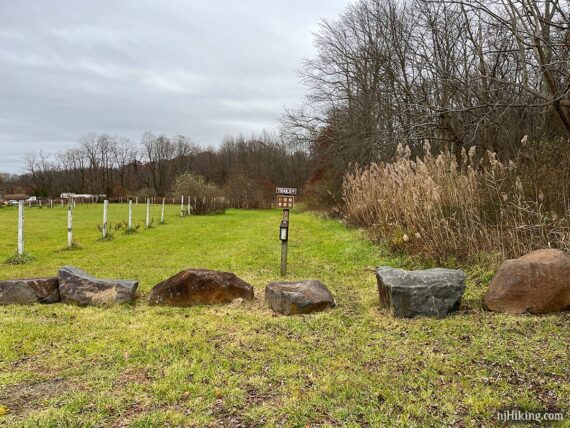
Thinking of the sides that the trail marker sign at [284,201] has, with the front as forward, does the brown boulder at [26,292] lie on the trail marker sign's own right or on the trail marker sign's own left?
on the trail marker sign's own right

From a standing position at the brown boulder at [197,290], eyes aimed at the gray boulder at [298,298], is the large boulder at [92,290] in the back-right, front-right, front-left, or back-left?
back-right

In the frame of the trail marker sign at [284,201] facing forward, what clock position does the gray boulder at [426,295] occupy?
The gray boulder is roughly at 11 o'clock from the trail marker sign.

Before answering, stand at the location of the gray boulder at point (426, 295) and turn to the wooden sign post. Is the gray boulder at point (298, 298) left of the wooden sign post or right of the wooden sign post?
left

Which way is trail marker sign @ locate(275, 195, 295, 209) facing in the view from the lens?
facing the viewer

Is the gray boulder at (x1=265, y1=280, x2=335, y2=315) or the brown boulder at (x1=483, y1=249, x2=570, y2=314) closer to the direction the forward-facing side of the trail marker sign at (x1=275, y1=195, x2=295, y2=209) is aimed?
the gray boulder

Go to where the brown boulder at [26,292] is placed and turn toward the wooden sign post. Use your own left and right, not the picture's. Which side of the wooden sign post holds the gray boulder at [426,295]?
right

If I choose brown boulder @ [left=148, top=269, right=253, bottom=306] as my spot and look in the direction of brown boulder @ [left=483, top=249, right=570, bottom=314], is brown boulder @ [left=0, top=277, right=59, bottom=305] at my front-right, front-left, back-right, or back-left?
back-right

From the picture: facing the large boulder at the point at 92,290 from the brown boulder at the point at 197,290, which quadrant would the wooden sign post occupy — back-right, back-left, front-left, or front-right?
back-right

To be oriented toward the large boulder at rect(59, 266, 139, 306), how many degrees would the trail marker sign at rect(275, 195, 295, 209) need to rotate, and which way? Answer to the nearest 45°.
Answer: approximately 45° to its right

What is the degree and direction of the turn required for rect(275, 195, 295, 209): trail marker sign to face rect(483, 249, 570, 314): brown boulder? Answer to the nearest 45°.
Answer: approximately 45° to its left

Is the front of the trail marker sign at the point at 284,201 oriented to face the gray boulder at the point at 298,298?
yes
